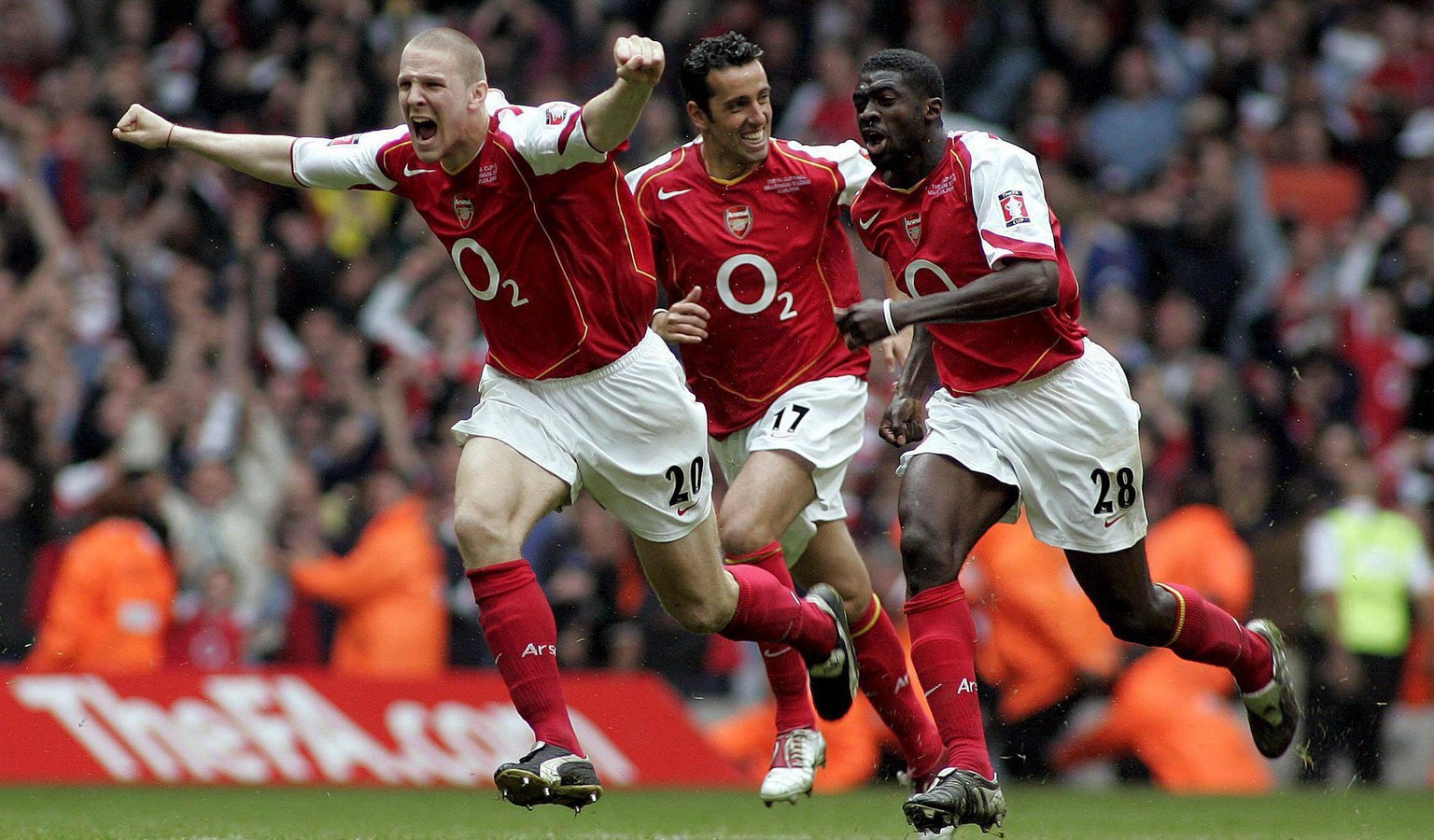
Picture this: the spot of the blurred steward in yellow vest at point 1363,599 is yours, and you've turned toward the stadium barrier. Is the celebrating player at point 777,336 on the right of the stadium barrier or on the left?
left

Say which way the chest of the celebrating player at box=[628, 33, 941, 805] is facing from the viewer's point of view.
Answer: toward the camera

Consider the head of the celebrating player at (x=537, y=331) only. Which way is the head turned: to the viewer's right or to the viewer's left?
to the viewer's left

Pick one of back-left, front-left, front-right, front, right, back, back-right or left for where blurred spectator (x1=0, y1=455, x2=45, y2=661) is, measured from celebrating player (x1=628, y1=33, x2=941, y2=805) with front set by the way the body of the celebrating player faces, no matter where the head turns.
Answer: back-right

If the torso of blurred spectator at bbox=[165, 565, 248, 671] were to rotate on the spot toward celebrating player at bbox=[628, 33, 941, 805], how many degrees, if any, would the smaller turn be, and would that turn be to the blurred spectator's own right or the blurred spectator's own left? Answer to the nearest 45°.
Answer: approximately 45° to the blurred spectator's own left

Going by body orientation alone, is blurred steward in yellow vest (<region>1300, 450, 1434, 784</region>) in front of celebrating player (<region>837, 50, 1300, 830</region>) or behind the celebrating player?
behind

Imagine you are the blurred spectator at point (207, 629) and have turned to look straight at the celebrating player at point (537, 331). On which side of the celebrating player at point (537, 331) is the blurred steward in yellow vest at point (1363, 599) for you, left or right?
left

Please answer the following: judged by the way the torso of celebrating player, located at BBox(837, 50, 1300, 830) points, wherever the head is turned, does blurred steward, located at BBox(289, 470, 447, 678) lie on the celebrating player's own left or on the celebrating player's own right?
on the celebrating player's own right

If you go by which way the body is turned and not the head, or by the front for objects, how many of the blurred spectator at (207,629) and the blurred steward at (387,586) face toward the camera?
1
